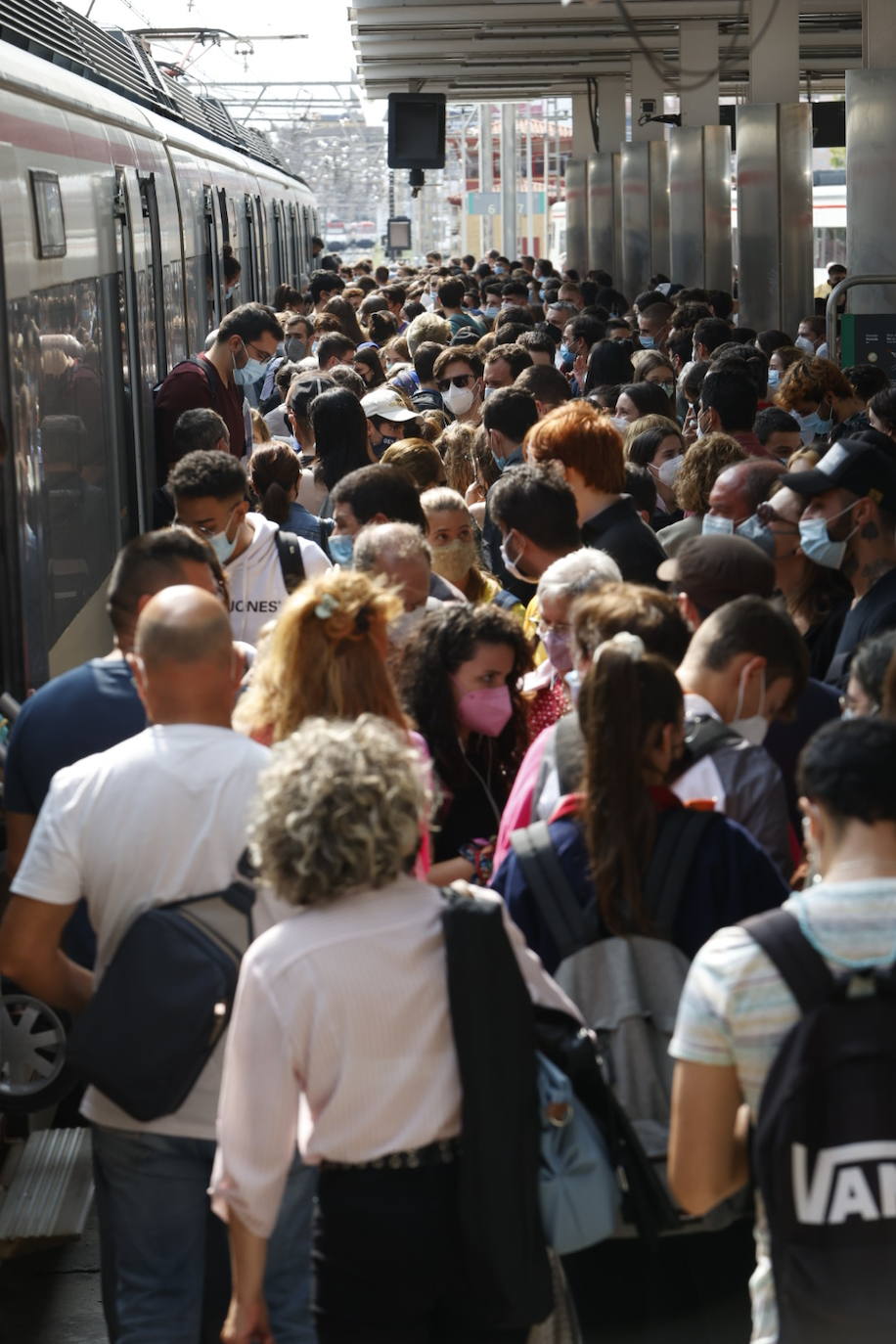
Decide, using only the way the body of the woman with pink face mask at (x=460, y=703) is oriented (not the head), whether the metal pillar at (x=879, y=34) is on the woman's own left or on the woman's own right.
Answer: on the woman's own left

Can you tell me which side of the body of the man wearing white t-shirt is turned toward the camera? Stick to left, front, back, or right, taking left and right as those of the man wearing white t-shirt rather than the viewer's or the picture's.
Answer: back

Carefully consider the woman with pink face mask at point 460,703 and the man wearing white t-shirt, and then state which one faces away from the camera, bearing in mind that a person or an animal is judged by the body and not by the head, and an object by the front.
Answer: the man wearing white t-shirt

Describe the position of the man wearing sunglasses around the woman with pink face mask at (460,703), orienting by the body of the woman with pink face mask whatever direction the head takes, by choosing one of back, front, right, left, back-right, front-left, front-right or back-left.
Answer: back-left

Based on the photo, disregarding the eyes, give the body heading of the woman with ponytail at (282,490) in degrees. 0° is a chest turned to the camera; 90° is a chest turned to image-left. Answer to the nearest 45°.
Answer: approximately 180°

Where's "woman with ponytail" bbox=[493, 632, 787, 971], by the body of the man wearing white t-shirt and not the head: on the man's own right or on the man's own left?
on the man's own right

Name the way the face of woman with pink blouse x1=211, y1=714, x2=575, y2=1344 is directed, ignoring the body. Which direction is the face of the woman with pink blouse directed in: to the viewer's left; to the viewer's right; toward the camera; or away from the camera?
away from the camera

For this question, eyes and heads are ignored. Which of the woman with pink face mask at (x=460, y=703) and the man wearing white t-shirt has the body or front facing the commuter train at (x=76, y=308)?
the man wearing white t-shirt

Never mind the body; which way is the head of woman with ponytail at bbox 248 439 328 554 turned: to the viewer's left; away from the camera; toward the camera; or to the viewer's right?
away from the camera
